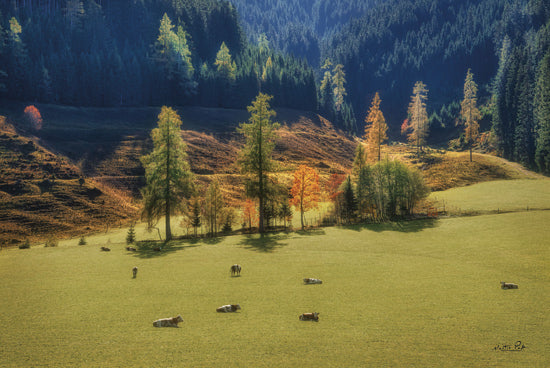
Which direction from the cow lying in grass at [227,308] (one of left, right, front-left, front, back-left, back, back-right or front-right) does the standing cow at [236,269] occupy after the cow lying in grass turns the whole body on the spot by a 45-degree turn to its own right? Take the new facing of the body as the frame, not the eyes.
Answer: back-left

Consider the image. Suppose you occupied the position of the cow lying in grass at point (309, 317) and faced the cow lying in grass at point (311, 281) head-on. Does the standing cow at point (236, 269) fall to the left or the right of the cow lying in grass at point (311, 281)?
left

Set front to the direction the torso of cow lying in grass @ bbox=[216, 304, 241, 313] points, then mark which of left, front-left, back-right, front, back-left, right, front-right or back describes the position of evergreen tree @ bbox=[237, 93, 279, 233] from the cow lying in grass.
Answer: left

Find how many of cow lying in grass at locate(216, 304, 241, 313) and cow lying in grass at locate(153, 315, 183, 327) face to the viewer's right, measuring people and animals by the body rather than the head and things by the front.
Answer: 2

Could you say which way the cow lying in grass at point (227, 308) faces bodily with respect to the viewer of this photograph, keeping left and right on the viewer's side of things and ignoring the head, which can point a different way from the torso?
facing to the right of the viewer

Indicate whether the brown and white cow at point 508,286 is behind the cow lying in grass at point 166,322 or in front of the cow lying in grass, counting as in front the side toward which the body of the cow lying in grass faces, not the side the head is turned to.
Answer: in front

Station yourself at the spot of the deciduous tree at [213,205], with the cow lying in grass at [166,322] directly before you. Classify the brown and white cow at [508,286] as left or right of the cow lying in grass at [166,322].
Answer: left

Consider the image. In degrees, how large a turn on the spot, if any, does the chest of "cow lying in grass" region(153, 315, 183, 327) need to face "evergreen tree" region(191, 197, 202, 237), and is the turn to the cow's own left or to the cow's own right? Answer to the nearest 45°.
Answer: approximately 90° to the cow's own left

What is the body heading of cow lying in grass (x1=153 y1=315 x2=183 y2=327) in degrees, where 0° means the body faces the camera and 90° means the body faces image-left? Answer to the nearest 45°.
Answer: approximately 270°

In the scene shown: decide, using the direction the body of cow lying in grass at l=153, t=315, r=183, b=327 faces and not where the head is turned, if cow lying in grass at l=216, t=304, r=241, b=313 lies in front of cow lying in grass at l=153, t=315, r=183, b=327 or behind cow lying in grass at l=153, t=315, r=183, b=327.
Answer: in front

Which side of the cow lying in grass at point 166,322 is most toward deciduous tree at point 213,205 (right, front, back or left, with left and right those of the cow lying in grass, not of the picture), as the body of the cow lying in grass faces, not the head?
left

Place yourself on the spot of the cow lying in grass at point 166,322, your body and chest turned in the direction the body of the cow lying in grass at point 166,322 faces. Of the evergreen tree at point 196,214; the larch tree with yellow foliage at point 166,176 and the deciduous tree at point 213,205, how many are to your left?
3

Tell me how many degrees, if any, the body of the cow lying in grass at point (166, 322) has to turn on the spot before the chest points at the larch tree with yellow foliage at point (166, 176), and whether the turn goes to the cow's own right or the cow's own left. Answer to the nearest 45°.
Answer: approximately 90° to the cow's own left

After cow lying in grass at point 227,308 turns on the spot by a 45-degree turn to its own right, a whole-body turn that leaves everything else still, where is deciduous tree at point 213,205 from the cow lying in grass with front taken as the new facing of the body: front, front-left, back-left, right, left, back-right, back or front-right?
back-left

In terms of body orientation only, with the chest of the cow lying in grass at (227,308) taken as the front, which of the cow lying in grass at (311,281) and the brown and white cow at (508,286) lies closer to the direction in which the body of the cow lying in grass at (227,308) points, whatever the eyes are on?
the brown and white cow

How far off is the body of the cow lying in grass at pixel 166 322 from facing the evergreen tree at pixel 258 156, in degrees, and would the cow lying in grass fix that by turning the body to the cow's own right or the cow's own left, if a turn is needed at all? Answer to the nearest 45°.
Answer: approximately 45° to the cow's own left
